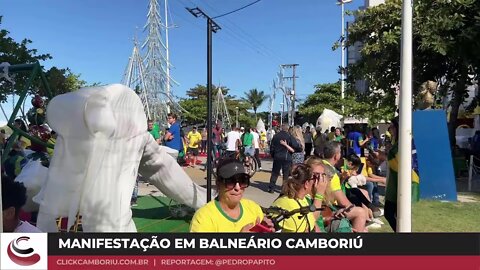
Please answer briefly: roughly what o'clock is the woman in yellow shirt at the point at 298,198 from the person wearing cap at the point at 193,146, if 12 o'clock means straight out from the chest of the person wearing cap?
The woman in yellow shirt is roughly at 12 o'clock from the person wearing cap.

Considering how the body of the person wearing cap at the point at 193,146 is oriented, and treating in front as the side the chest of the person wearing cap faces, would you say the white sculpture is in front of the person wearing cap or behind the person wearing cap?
in front

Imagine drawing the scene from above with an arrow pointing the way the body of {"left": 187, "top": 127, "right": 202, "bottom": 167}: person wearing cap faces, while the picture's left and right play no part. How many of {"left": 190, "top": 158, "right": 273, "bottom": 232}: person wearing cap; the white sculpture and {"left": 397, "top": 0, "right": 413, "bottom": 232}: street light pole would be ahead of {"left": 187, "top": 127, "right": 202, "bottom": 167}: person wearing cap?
3

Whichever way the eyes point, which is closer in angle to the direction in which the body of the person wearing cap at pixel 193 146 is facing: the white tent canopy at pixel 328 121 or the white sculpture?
the white sculpture

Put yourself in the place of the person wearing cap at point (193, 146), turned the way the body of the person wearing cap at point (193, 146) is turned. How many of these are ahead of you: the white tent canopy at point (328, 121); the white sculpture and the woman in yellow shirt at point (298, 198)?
2

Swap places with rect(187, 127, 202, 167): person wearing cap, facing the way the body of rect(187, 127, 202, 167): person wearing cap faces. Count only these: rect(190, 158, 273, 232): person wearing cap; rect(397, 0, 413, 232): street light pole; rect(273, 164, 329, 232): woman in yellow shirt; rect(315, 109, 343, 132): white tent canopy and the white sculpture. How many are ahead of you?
4

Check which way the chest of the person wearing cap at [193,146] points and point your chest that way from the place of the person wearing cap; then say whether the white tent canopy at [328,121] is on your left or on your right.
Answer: on your left

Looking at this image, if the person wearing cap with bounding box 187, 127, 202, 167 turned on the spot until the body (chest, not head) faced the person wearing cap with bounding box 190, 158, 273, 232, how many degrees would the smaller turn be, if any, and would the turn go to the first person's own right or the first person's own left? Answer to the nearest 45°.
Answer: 0° — they already face them

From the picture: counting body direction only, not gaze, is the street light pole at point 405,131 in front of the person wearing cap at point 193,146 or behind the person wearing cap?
in front

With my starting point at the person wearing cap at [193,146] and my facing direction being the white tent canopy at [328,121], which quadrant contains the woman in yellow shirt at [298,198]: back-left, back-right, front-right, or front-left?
back-right

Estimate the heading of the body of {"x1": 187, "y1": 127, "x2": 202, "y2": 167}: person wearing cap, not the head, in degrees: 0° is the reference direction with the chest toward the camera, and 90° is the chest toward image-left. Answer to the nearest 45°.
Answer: approximately 0°
